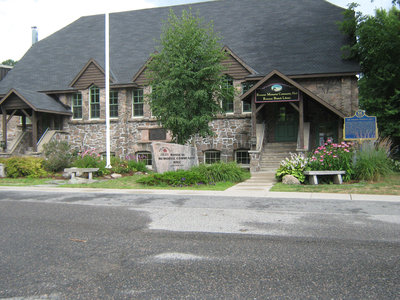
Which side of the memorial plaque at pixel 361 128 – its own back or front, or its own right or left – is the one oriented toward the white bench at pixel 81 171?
right

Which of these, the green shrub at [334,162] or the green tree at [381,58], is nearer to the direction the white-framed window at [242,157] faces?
the green shrub

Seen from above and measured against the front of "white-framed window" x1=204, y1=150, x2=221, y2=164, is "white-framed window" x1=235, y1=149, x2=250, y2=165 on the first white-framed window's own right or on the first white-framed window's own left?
on the first white-framed window's own left

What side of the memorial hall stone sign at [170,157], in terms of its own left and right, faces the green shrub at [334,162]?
left

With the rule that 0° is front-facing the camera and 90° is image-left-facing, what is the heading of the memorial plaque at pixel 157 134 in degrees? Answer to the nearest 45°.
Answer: approximately 0°

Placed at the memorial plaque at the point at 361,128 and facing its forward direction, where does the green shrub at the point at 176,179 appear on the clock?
The green shrub is roughly at 2 o'clock from the memorial plaque.

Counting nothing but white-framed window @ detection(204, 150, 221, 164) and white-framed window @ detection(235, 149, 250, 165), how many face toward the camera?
2

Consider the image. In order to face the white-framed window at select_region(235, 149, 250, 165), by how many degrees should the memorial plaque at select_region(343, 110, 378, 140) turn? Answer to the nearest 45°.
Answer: approximately 135° to its right

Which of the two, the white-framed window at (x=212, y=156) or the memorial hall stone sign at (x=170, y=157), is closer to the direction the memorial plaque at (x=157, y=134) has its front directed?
the memorial hall stone sign

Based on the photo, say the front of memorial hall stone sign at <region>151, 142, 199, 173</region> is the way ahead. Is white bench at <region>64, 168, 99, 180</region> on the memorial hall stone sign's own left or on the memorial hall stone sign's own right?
on the memorial hall stone sign's own right
